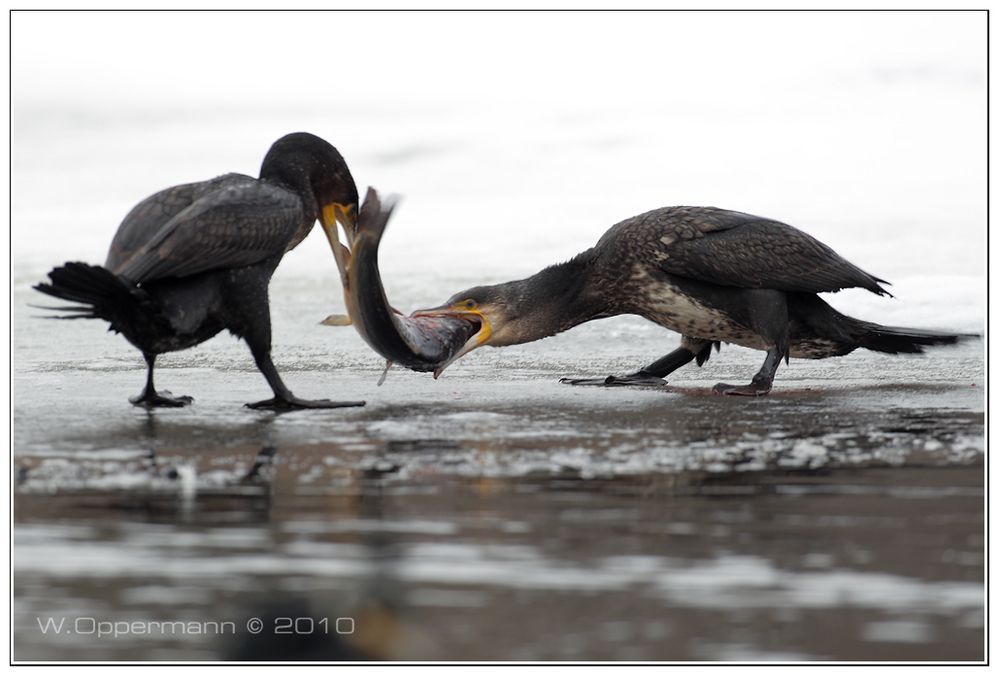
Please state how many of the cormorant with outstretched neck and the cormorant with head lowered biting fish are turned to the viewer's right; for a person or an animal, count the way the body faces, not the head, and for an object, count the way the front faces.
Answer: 1

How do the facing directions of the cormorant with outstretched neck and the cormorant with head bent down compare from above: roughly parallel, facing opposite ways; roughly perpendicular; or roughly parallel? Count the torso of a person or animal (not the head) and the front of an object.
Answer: roughly parallel, facing opposite ways

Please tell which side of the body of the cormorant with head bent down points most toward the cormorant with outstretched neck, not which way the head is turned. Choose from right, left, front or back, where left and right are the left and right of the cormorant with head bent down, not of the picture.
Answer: front

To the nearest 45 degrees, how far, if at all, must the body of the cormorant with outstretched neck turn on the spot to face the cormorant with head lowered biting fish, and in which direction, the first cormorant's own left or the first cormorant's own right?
approximately 45° to the first cormorant's own left

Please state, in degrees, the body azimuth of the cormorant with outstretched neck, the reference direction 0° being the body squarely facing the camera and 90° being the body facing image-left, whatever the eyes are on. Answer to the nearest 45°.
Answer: approximately 90°

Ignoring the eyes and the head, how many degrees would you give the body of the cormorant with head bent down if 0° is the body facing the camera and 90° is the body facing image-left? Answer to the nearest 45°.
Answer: approximately 270°
